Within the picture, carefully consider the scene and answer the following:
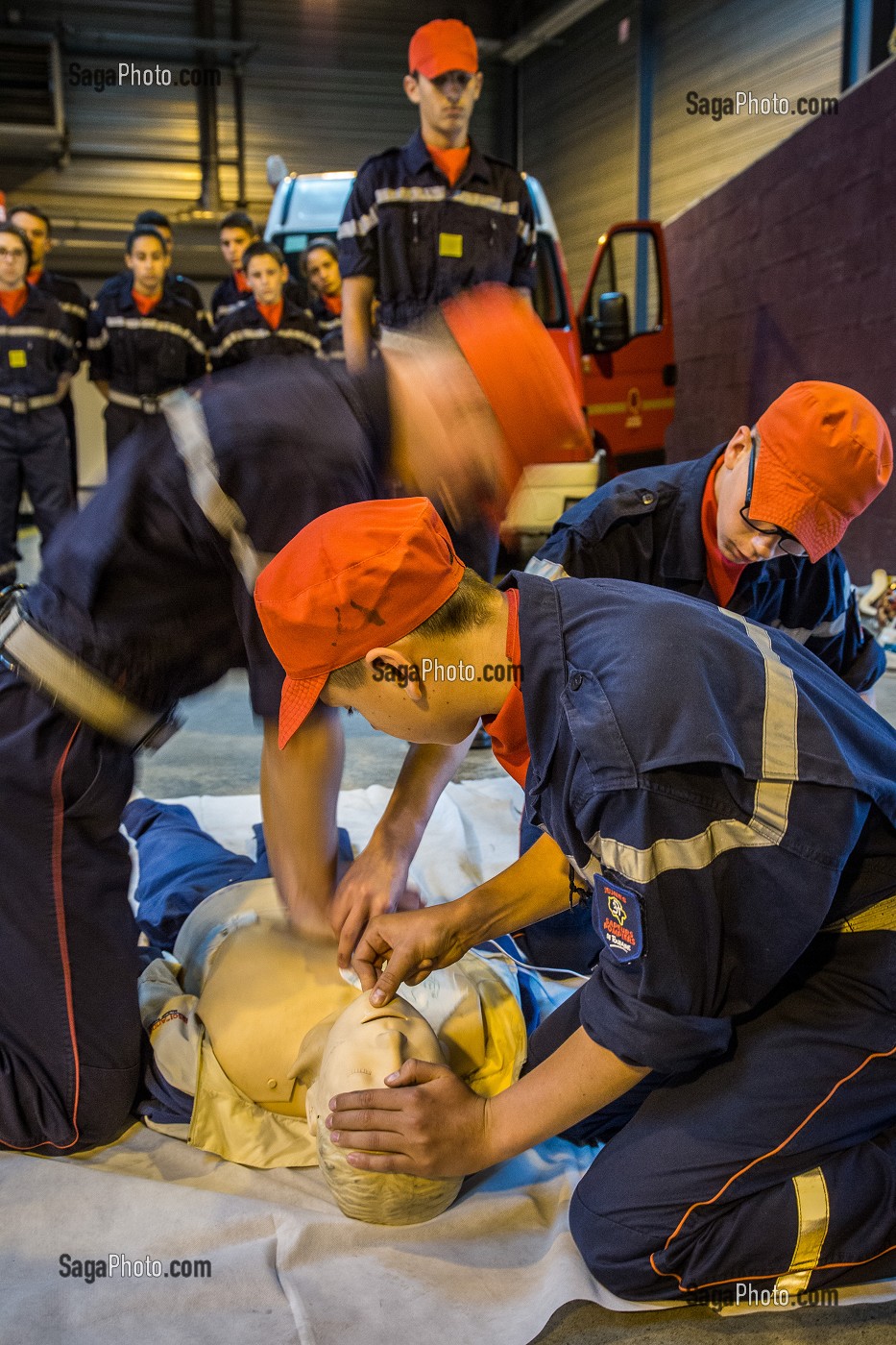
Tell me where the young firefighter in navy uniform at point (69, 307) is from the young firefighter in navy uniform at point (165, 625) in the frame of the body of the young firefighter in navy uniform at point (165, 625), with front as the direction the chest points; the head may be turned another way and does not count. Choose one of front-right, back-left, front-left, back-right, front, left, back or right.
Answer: left

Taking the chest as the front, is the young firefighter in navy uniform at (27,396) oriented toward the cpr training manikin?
yes

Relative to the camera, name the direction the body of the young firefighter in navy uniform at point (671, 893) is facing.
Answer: to the viewer's left

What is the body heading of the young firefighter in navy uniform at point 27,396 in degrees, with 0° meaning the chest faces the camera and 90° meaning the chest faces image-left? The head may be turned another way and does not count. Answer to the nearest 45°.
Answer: approximately 0°

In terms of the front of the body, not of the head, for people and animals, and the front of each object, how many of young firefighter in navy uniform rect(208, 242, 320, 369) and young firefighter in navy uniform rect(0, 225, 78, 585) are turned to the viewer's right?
0

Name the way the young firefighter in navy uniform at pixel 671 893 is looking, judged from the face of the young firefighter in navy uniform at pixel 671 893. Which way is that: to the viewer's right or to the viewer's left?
to the viewer's left

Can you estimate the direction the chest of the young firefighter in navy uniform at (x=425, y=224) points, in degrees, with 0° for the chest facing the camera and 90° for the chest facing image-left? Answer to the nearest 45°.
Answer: approximately 0°

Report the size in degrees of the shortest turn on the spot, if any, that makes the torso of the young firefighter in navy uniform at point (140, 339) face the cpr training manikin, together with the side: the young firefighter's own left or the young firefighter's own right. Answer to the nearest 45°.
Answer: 0° — they already face it

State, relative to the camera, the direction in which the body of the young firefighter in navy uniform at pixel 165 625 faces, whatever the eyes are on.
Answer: to the viewer's right

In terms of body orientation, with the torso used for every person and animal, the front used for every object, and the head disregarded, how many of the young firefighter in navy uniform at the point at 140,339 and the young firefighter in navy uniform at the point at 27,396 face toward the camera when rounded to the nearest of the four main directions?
2
